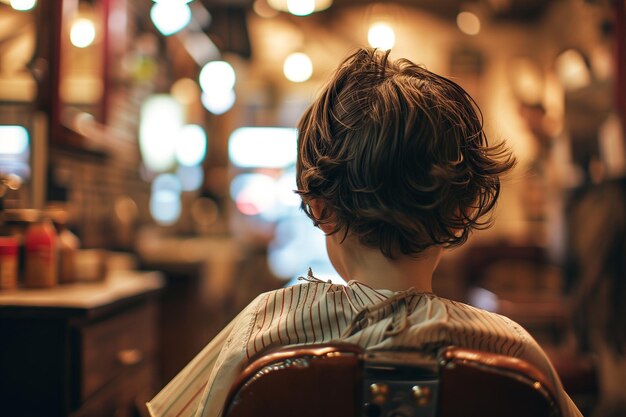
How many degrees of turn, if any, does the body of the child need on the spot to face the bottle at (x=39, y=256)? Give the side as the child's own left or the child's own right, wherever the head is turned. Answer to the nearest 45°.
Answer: approximately 45° to the child's own left

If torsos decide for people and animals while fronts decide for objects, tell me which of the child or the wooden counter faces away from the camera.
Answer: the child

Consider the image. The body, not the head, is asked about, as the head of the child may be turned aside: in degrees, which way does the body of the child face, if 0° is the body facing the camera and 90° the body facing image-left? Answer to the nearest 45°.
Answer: approximately 180°

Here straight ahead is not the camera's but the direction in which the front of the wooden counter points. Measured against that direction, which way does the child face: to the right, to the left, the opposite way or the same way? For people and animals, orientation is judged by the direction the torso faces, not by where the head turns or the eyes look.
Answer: to the left

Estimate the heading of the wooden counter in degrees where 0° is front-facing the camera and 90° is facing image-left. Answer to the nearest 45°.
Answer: approximately 315°

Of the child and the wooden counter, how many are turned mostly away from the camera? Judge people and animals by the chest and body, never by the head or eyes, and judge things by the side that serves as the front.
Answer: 1

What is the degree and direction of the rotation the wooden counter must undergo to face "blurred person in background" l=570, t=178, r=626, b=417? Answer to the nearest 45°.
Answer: approximately 45° to its left

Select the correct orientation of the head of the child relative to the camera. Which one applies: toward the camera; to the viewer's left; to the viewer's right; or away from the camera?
away from the camera
